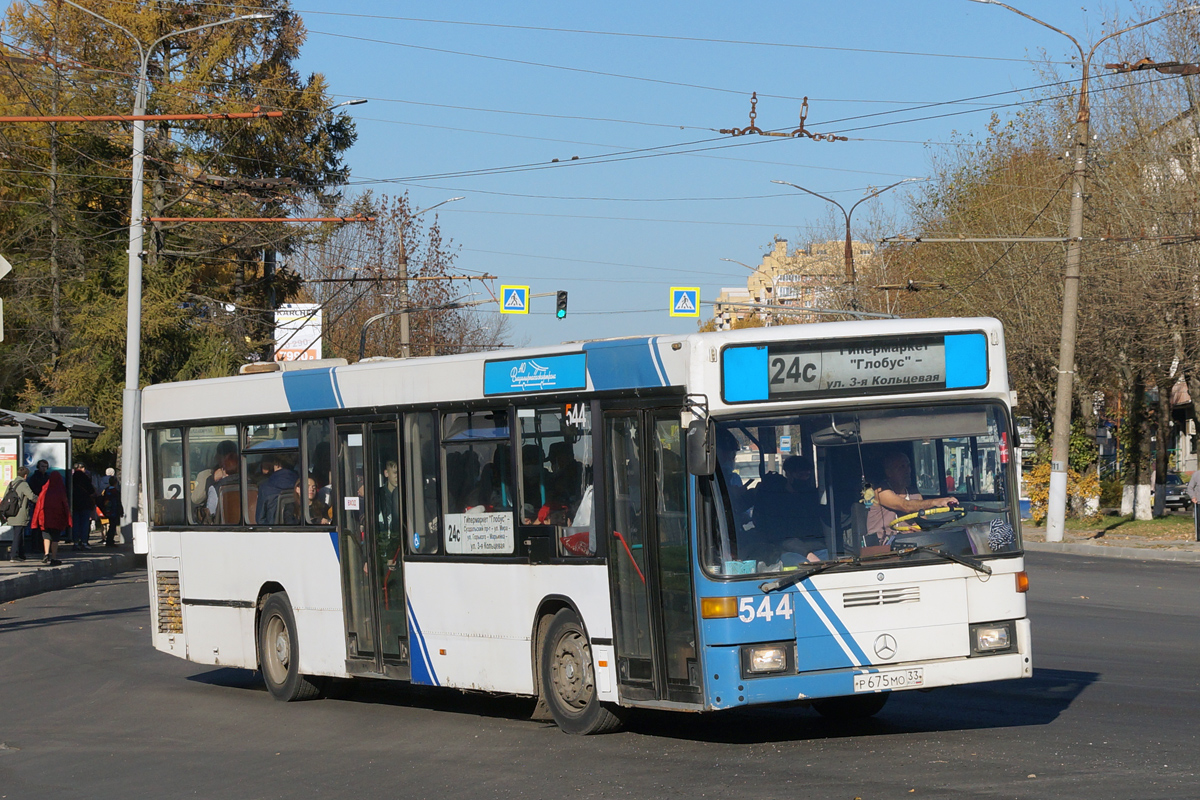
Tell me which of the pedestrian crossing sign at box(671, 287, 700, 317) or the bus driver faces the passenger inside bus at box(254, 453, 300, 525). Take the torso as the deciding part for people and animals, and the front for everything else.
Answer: the pedestrian crossing sign

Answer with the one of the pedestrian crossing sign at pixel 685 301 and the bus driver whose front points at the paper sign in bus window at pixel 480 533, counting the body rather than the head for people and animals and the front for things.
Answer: the pedestrian crossing sign

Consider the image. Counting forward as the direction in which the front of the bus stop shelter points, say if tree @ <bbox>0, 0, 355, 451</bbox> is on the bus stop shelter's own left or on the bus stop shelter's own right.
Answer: on the bus stop shelter's own left

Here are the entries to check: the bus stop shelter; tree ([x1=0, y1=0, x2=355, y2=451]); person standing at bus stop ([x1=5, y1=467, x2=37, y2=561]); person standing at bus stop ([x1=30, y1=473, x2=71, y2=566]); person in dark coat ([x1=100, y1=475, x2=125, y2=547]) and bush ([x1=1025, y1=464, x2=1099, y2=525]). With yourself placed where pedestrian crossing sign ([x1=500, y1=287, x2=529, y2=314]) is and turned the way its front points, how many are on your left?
1

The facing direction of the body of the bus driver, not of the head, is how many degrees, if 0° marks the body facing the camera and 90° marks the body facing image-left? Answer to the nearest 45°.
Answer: approximately 315°

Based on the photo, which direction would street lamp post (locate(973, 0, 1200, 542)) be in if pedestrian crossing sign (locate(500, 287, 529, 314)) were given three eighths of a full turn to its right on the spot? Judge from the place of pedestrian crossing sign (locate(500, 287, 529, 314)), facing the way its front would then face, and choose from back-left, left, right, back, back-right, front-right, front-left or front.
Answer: back

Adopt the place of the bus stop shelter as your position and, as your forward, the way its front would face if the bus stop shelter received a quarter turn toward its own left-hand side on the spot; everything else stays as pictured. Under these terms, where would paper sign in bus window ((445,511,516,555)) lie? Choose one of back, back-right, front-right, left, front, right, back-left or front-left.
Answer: back-right

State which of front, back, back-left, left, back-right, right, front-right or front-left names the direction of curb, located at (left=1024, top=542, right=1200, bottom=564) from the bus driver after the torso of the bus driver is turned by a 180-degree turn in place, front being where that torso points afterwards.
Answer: front-right

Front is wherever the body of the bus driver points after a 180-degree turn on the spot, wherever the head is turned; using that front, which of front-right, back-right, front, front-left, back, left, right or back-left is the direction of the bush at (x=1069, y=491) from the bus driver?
front-right

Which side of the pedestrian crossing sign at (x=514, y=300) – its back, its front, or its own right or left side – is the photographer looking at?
front

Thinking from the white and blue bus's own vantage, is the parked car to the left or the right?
on its left

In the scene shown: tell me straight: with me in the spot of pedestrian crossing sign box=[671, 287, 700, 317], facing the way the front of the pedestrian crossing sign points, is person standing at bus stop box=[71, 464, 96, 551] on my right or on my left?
on my right

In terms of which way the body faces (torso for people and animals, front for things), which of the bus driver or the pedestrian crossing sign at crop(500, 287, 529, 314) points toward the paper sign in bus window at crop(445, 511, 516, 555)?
the pedestrian crossing sign

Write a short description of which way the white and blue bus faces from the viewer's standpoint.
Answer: facing the viewer and to the right of the viewer

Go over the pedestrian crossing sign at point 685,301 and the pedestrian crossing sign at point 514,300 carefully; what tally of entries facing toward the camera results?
2

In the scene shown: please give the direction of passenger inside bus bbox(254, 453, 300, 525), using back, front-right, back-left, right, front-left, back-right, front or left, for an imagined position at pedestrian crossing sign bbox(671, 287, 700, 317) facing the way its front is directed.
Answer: front

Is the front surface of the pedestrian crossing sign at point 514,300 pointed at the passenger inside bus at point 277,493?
yes

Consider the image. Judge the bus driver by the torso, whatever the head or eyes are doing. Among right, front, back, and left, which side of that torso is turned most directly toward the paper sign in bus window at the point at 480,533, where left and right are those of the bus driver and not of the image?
back
